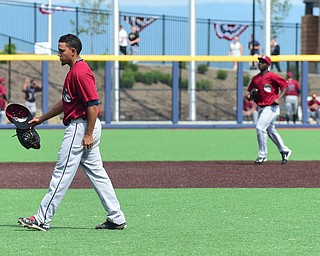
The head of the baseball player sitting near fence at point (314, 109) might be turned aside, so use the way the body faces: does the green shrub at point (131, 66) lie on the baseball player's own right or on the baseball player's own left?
on the baseball player's own right

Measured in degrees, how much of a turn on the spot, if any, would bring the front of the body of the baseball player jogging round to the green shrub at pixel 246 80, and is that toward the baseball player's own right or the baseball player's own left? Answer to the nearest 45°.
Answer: approximately 135° to the baseball player's own right

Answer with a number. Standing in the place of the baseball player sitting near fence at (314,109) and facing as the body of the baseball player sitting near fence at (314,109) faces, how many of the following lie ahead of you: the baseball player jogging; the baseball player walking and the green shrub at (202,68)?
2

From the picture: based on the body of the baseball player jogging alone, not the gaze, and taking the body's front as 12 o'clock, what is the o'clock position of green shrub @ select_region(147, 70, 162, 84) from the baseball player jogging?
The green shrub is roughly at 4 o'clock from the baseball player jogging.

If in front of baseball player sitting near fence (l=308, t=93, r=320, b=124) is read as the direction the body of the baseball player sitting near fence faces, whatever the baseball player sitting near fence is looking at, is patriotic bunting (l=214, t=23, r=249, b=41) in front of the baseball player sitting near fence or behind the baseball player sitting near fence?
behind

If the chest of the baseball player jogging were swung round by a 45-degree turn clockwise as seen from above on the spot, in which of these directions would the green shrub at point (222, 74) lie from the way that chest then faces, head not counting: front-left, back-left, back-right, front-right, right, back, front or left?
right

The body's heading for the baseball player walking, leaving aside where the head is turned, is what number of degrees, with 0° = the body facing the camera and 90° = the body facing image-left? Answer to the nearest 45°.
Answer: approximately 90°

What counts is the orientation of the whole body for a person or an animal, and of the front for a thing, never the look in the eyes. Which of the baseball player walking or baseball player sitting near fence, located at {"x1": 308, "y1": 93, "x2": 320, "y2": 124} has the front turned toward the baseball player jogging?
the baseball player sitting near fence

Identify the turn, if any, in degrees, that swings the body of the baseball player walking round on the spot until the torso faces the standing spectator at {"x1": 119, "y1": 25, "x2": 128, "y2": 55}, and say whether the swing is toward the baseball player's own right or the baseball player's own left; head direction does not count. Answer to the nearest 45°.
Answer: approximately 90° to the baseball player's own right

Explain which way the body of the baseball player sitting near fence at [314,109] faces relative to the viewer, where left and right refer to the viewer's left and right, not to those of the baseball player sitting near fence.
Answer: facing the viewer

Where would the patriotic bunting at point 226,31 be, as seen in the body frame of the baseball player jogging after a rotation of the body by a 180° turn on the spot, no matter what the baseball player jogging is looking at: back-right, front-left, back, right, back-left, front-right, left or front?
front-left

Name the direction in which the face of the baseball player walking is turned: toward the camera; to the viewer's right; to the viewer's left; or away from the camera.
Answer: to the viewer's left

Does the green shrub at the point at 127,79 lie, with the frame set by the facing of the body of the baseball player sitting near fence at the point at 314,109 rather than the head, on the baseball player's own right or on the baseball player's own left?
on the baseball player's own right

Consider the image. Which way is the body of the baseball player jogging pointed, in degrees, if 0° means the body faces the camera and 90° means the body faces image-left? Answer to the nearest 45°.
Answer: approximately 45°
